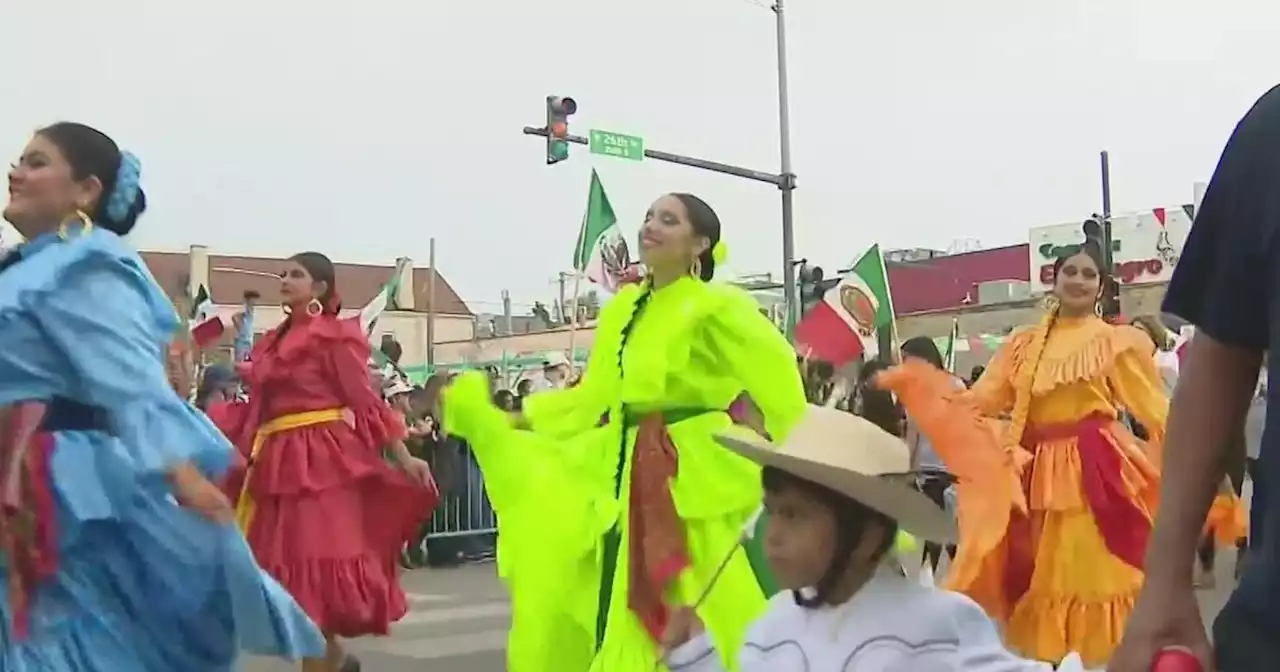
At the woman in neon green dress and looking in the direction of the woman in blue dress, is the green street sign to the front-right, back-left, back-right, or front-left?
back-right

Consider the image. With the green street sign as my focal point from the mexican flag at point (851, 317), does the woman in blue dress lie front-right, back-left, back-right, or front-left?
back-left

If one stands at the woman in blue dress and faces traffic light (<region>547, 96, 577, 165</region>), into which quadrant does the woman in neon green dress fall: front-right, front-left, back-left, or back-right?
front-right

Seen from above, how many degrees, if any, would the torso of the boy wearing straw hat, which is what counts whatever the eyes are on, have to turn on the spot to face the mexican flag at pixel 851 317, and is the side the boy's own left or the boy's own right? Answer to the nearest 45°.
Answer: approximately 135° to the boy's own right

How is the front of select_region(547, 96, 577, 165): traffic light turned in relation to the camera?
facing the viewer and to the right of the viewer

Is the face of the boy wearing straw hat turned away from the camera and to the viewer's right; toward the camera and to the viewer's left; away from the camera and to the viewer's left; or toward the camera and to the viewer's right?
toward the camera and to the viewer's left

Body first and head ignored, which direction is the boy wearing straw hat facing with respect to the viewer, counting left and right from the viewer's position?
facing the viewer and to the left of the viewer

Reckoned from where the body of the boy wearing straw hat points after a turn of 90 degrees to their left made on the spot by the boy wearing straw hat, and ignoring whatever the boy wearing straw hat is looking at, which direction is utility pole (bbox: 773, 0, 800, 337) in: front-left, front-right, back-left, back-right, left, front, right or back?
back-left

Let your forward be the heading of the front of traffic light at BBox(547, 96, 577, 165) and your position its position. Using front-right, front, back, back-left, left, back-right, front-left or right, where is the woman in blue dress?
front-right

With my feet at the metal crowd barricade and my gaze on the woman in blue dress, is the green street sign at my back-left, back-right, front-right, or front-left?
back-left

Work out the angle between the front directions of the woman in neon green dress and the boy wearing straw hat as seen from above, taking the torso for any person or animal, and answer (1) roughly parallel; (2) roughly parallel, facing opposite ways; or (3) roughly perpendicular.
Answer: roughly parallel

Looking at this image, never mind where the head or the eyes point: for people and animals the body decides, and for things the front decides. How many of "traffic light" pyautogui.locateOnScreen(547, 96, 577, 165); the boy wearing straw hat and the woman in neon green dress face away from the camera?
0

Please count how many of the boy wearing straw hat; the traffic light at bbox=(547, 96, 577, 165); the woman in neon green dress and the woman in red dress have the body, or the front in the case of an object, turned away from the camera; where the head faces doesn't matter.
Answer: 0

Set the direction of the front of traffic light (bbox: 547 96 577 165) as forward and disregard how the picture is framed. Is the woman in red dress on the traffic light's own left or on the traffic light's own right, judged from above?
on the traffic light's own right
